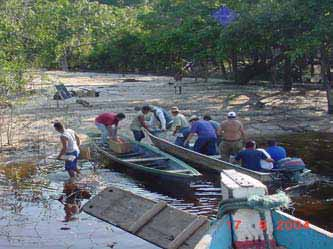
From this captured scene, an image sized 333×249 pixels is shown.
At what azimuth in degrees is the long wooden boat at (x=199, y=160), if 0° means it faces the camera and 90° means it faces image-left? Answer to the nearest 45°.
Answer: approximately 135°

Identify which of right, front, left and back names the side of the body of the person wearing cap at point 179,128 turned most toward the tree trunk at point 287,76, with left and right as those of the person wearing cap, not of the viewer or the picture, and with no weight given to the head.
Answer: back

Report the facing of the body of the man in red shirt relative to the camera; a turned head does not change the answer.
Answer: to the viewer's right

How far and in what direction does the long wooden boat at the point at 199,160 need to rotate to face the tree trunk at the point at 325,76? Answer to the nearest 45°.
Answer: approximately 90° to its right

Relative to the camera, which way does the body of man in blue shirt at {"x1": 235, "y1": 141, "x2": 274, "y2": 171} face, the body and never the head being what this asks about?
away from the camera
